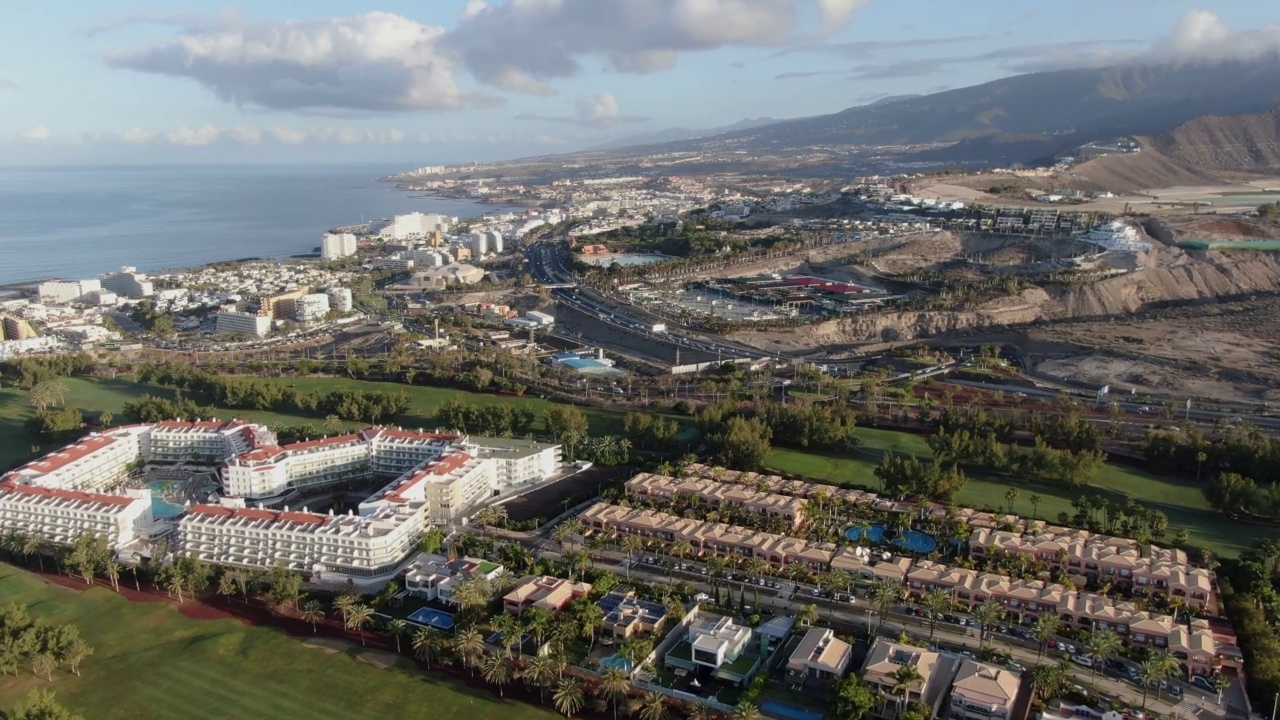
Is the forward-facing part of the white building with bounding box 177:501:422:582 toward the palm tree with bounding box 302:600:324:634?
yes

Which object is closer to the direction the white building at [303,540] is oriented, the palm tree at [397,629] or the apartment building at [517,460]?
the palm tree

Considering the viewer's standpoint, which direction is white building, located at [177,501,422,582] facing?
facing the viewer

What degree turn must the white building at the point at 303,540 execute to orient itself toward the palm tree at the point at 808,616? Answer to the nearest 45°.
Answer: approximately 45° to its left

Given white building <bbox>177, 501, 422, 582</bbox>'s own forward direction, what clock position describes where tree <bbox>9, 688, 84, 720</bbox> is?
The tree is roughly at 1 o'clock from the white building.

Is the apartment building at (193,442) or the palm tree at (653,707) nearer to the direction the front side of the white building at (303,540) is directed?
the palm tree

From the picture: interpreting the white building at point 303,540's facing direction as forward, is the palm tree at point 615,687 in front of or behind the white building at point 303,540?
in front

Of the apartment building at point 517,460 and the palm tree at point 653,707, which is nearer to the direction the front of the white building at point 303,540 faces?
the palm tree

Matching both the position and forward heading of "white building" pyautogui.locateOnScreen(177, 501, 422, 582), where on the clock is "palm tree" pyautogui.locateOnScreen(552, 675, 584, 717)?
The palm tree is roughly at 11 o'clock from the white building.

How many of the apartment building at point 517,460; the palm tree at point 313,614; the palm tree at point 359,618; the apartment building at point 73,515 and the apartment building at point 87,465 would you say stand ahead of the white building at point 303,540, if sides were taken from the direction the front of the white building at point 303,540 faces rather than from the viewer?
2

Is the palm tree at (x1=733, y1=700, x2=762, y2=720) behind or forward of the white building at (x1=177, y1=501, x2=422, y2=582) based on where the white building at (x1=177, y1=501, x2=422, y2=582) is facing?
forward

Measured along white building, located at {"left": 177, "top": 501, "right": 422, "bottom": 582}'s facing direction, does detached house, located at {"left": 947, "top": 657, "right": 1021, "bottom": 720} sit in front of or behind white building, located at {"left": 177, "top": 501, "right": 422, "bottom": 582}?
in front

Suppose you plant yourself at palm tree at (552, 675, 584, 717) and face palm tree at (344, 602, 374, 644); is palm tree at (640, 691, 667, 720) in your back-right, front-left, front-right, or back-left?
back-right

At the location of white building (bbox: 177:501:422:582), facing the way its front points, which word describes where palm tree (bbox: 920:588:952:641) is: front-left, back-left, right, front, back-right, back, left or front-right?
front-left

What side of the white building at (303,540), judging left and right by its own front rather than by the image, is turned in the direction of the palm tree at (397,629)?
front
